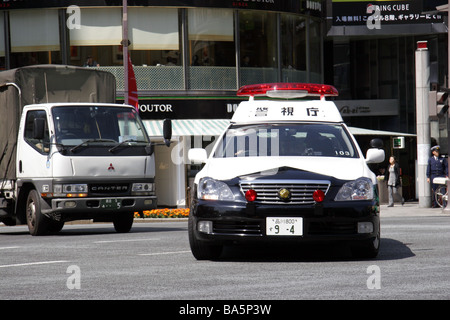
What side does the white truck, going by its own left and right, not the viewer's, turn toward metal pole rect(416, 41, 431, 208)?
left

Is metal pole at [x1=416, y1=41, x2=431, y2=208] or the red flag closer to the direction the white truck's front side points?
the metal pole

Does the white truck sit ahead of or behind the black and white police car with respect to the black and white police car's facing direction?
behind

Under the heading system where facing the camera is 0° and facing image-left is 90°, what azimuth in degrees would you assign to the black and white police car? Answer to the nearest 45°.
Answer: approximately 0°

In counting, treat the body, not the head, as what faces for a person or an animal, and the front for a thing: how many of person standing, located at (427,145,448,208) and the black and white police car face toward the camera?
2

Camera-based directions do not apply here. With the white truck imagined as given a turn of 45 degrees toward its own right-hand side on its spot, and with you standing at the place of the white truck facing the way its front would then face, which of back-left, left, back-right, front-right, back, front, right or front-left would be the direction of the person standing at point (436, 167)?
back-left

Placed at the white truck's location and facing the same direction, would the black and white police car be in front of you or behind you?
in front
